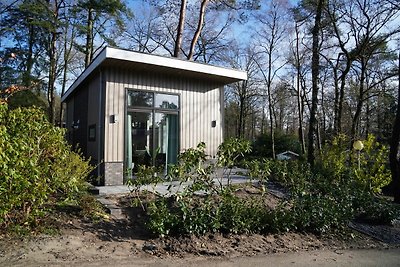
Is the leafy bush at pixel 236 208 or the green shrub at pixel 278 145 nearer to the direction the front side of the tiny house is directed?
the leafy bush

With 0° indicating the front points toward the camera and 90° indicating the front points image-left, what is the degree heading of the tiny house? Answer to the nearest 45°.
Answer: approximately 315°

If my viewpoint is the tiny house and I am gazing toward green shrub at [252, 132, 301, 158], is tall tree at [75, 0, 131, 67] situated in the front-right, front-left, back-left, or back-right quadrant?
front-left

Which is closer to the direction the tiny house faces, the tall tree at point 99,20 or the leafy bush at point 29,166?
the leafy bush

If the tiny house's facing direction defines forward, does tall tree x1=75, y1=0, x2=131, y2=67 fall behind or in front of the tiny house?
behind

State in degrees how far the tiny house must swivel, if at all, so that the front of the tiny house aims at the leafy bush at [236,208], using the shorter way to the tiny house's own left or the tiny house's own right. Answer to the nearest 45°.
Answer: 0° — it already faces it

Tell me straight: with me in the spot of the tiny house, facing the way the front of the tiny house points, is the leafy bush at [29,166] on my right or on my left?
on my right

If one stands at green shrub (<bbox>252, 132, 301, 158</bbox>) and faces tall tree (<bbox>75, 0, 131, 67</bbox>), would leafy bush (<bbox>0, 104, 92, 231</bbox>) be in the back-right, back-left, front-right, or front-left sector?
front-left

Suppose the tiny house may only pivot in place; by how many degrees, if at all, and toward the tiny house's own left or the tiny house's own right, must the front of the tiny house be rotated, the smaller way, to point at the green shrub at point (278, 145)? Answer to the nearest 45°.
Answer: approximately 90° to the tiny house's own left

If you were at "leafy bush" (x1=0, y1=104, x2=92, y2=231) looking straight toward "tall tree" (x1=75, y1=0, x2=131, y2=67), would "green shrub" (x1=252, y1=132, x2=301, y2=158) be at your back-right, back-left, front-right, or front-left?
front-right
